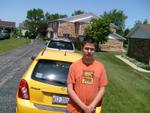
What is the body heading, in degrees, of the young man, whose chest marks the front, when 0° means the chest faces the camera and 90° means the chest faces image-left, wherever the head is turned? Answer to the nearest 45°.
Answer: approximately 0°

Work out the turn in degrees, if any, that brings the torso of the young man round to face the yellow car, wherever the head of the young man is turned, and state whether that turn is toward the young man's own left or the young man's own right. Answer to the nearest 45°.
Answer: approximately 135° to the young man's own right

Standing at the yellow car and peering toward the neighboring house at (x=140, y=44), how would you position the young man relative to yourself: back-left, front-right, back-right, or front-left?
back-right

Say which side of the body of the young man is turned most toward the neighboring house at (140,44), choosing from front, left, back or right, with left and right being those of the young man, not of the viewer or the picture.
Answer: back
